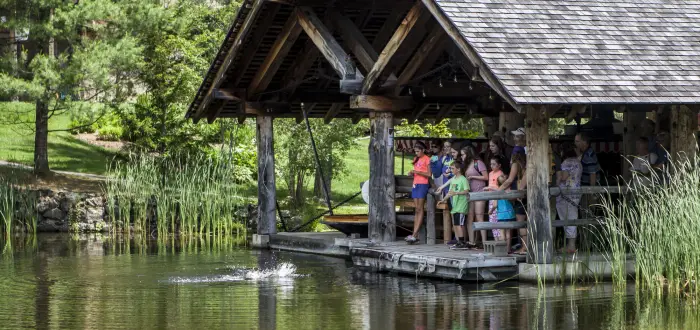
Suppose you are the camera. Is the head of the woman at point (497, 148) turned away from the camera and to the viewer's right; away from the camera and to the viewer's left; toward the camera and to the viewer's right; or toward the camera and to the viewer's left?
toward the camera and to the viewer's left

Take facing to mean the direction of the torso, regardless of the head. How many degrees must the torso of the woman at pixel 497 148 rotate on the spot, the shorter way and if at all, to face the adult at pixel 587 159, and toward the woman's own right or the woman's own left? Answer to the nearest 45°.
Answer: approximately 135° to the woman's own left

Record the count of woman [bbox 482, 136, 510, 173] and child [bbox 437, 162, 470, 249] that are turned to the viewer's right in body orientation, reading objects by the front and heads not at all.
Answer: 0

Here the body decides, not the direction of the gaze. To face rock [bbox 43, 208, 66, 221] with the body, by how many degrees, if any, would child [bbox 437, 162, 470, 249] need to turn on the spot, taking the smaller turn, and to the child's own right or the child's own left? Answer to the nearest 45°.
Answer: approximately 90° to the child's own right

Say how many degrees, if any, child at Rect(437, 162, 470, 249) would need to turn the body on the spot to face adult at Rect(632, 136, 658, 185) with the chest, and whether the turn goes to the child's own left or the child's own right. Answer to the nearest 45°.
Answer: approximately 135° to the child's own left

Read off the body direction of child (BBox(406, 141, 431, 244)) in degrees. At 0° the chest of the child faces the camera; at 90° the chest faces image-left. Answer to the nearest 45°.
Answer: approximately 45°

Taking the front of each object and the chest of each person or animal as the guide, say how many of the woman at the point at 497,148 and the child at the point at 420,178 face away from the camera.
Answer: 0

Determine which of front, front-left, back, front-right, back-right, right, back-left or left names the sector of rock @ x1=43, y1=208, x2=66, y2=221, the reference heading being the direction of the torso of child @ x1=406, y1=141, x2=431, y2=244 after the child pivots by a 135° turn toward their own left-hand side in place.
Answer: back-left

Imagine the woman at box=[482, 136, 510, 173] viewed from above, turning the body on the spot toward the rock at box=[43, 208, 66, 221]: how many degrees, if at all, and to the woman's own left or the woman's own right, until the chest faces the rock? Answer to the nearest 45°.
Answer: approximately 90° to the woman's own right

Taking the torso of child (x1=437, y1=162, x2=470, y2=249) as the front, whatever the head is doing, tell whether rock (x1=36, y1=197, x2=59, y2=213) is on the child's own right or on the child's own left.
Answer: on the child's own right

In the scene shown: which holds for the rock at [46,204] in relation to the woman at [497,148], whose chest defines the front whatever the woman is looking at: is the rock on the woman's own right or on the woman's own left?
on the woman's own right

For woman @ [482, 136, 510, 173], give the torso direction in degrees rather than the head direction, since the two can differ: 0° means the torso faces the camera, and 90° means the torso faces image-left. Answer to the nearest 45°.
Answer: approximately 45°
